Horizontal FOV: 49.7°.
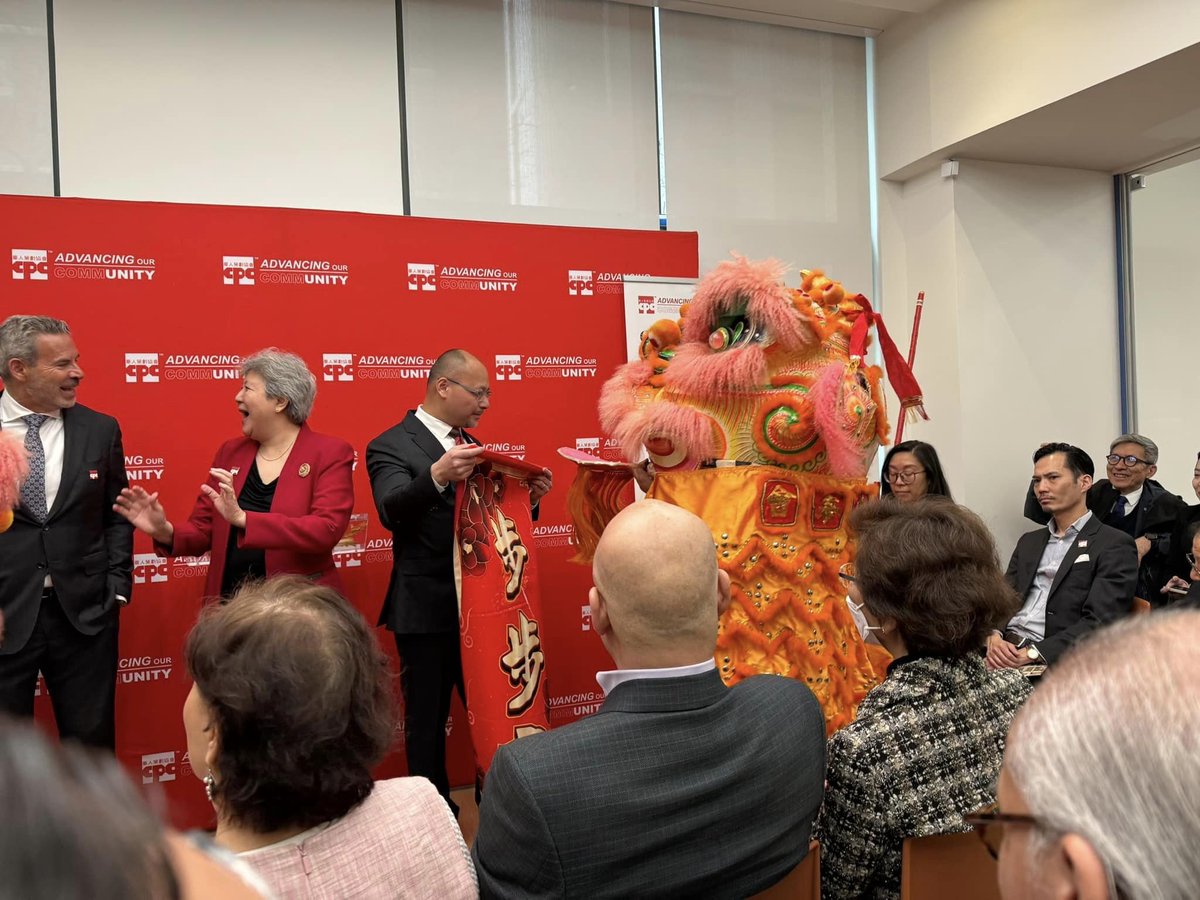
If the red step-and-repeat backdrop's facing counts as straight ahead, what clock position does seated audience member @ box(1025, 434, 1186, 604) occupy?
The seated audience member is roughly at 9 o'clock from the red step-and-repeat backdrop.

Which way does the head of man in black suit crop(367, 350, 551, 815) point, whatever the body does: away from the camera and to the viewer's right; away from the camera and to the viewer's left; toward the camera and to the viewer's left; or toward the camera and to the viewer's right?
toward the camera and to the viewer's right

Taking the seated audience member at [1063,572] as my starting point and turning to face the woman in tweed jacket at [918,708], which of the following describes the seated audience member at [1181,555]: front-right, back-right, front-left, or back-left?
back-left

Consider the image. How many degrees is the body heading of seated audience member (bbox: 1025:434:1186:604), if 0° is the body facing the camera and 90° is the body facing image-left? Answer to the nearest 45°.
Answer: approximately 45°

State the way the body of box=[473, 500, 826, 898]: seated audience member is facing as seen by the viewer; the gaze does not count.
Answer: away from the camera

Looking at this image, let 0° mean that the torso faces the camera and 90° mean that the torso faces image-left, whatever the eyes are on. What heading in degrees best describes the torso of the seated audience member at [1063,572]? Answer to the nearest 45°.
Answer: approximately 45°

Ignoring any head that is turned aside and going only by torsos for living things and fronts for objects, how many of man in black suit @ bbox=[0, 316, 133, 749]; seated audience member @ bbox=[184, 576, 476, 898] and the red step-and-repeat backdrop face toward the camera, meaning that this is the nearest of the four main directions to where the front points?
2

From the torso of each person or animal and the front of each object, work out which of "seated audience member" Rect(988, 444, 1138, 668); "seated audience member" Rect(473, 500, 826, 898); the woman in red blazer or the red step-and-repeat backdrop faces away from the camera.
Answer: "seated audience member" Rect(473, 500, 826, 898)

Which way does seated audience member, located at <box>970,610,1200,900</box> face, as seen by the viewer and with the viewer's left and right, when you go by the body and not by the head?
facing away from the viewer and to the left of the viewer

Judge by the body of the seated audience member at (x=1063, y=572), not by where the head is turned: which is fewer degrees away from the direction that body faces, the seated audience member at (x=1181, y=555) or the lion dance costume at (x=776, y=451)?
the lion dance costume

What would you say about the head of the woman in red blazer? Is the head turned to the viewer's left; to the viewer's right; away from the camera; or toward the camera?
to the viewer's left

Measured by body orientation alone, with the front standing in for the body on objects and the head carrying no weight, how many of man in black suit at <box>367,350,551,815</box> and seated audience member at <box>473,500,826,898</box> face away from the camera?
1

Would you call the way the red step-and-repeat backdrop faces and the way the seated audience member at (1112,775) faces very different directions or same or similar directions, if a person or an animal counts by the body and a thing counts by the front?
very different directions
